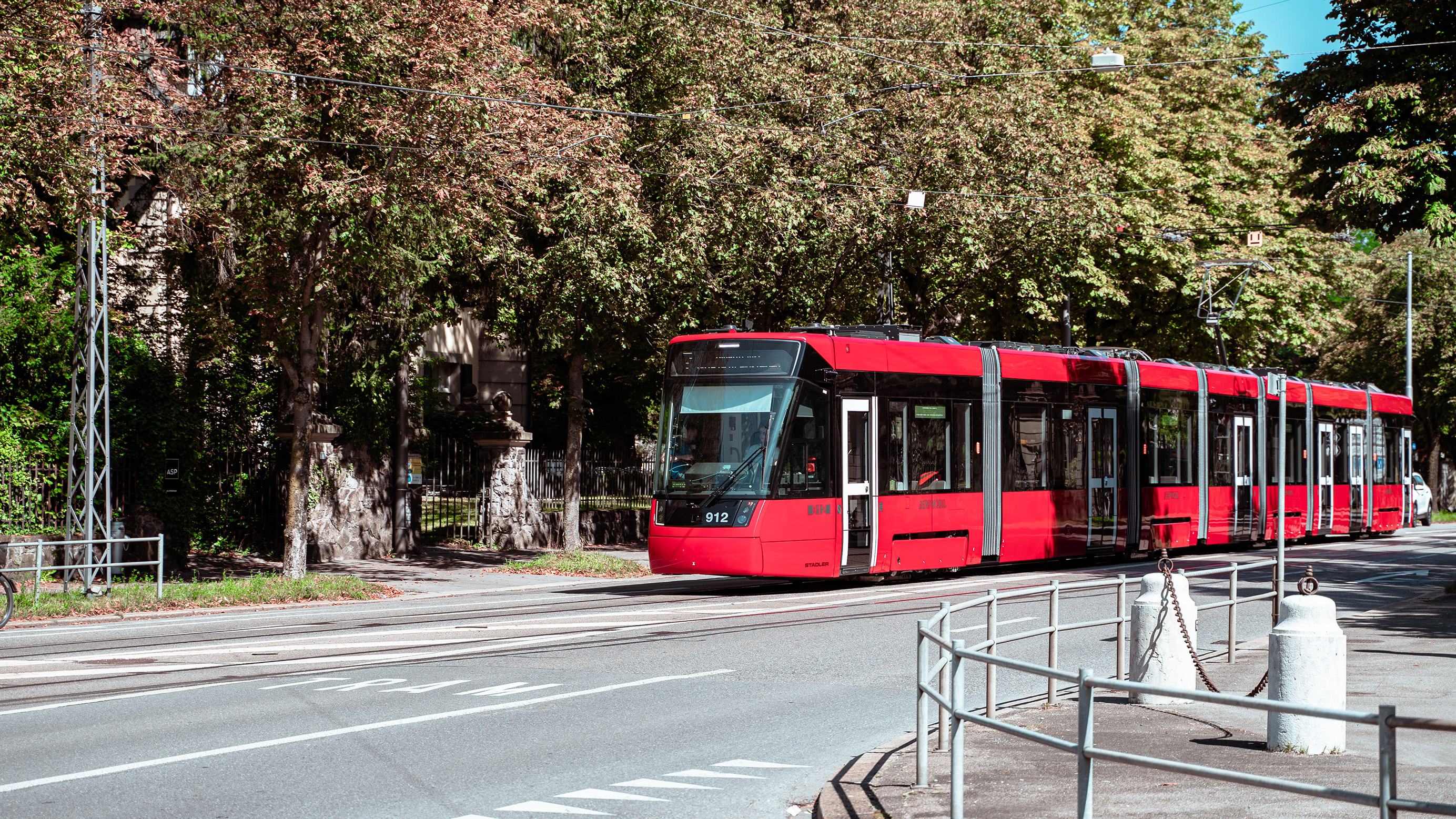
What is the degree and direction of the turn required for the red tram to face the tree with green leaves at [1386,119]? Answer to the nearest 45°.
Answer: approximately 135° to its left

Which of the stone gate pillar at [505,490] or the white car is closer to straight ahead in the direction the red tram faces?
the stone gate pillar

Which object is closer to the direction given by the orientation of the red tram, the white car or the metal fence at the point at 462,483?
the metal fence

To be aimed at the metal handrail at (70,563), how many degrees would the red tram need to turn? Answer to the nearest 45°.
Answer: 0° — it already faces it

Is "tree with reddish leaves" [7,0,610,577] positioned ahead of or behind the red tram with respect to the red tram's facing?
ahead

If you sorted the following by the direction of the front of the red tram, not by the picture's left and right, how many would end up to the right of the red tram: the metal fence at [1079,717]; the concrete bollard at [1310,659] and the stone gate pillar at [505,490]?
1

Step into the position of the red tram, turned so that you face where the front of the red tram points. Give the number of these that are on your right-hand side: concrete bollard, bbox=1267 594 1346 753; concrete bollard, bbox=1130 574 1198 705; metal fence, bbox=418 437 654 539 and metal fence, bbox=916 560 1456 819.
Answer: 1

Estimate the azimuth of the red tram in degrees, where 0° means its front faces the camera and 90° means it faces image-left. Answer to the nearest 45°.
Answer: approximately 45°

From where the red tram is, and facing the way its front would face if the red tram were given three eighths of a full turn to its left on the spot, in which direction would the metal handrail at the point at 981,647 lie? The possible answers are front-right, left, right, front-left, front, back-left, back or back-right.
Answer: right

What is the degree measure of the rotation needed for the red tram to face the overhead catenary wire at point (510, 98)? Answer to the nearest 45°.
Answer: approximately 45° to its right

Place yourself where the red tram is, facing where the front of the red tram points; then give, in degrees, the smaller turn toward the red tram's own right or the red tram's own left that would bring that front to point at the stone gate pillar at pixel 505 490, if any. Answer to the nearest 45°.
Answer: approximately 90° to the red tram's own right
